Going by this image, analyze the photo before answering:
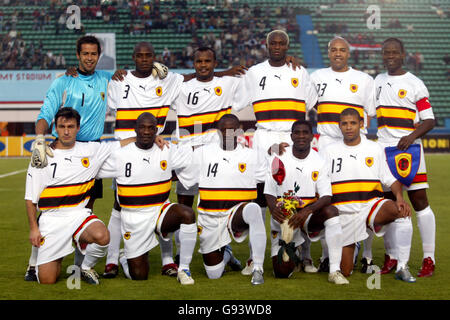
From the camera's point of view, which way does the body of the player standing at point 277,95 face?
toward the camera

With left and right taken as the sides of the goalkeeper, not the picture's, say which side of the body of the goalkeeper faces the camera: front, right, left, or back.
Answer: front

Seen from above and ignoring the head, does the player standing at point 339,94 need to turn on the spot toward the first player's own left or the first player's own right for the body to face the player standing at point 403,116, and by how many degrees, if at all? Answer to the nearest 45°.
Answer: approximately 90° to the first player's own left

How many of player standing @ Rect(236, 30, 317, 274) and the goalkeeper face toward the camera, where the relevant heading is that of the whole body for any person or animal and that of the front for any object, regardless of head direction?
2

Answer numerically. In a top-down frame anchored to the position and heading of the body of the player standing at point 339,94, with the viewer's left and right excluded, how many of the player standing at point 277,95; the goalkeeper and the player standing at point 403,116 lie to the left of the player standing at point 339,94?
1

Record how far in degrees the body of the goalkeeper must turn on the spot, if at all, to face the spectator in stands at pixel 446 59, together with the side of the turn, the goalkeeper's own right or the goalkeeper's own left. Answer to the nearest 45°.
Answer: approximately 135° to the goalkeeper's own left

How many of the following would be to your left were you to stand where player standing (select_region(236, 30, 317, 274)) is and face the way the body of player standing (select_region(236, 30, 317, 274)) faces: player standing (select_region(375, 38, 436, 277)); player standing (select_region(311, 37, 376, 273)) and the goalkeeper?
2

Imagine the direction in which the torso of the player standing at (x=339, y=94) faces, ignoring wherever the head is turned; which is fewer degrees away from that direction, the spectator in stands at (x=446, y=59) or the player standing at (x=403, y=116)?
the player standing

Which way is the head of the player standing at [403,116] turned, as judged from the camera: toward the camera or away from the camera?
toward the camera

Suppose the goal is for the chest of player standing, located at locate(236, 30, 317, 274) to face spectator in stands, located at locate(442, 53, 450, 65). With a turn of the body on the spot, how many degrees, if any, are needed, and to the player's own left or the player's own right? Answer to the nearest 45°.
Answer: approximately 180°

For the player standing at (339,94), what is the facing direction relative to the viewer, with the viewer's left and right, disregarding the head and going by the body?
facing the viewer

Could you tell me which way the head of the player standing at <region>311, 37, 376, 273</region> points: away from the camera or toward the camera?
toward the camera

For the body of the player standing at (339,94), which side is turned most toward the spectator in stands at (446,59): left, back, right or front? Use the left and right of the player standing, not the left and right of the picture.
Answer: back

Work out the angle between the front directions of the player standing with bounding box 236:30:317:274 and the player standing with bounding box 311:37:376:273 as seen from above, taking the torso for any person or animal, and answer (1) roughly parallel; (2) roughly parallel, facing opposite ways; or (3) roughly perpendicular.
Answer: roughly parallel
